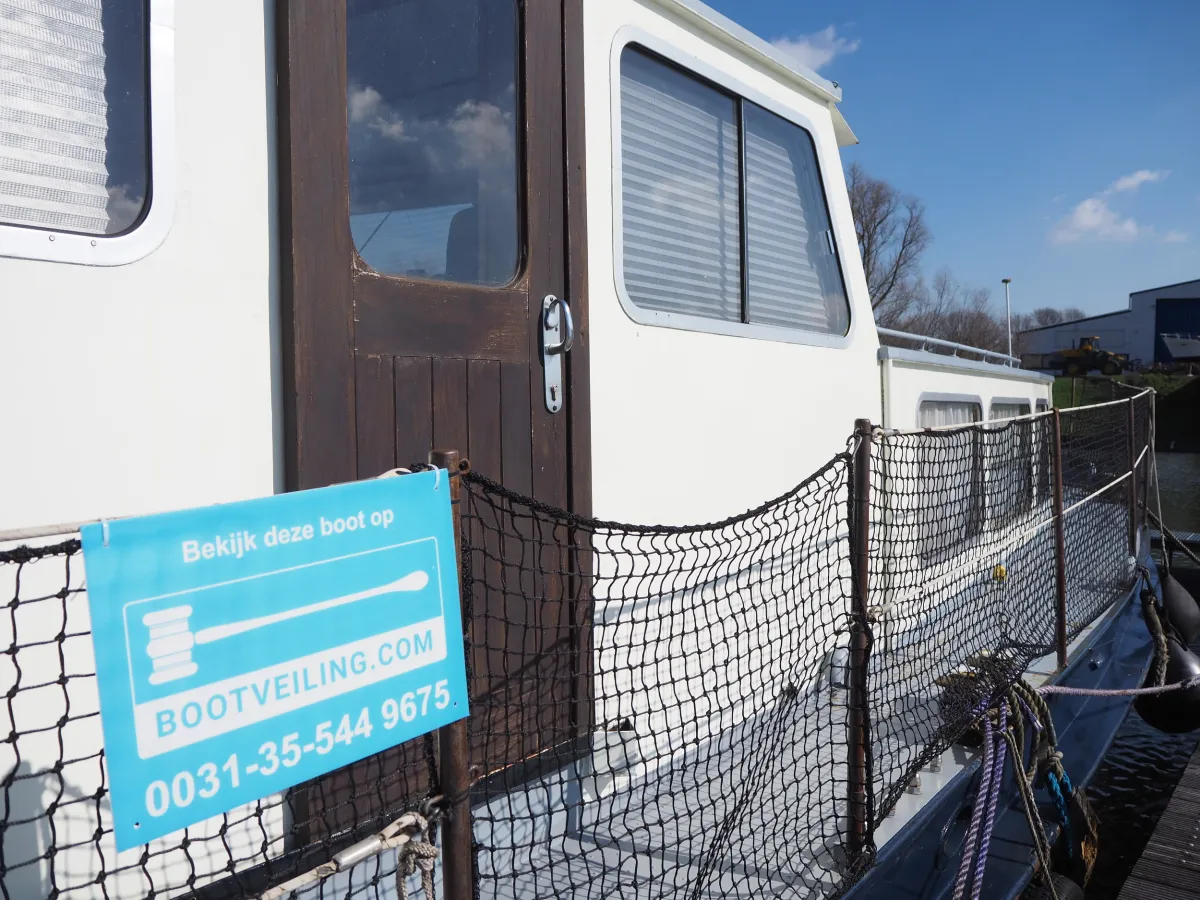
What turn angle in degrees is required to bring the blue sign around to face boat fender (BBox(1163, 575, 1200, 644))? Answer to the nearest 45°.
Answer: approximately 90° to its left

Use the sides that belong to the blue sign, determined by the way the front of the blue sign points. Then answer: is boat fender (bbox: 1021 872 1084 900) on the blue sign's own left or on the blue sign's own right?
on the blue sign's own left

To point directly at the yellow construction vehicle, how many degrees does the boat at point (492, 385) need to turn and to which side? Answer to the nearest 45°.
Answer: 0° — it already faces it

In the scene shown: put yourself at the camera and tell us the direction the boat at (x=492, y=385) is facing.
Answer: facing away from the viewer and to the right of the viewer

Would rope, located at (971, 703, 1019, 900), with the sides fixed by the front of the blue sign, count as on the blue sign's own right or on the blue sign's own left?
on the blue sign's own left

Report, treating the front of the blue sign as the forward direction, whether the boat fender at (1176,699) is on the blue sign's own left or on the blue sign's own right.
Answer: on the blue sign's own left
